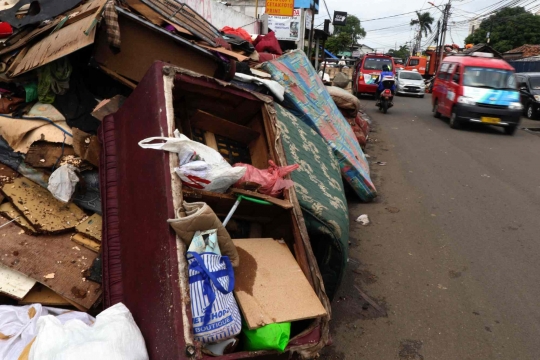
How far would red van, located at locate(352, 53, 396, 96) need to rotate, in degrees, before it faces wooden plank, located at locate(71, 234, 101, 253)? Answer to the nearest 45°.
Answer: approximately 180°

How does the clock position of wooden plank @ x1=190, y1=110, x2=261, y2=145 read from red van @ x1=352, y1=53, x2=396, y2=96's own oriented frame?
The wooden plank is roughly at 6 o'clock from the red van.

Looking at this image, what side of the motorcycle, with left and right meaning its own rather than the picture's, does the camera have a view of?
back

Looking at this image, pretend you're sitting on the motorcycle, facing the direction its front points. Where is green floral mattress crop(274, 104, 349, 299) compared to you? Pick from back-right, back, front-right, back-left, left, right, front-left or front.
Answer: back

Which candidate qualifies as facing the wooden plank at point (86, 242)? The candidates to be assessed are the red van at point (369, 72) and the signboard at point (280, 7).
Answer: the signboard

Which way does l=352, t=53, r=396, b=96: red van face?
away from the camera

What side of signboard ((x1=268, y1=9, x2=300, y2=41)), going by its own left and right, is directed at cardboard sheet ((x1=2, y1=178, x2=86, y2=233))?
front

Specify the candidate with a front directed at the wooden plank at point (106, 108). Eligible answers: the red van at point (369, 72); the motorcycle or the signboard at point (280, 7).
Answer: the signboard

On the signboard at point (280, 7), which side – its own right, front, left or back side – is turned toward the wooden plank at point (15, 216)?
front

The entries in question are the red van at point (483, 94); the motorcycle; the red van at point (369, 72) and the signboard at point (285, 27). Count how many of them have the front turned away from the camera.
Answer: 2

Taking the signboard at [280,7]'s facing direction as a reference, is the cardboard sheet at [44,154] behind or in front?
in front
